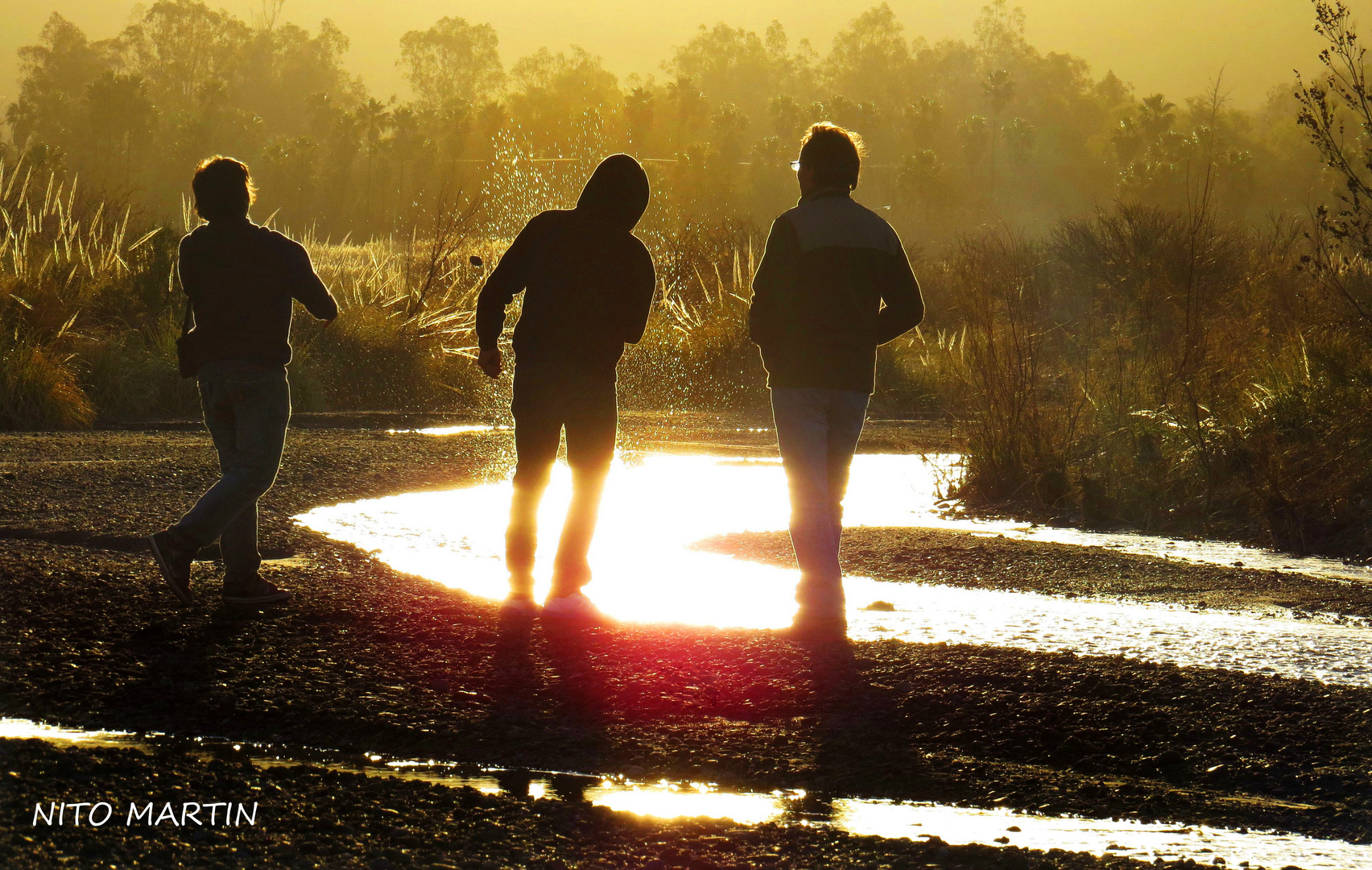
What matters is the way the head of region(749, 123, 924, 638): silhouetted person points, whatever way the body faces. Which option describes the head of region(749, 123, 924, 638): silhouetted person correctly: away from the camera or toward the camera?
away from the camera

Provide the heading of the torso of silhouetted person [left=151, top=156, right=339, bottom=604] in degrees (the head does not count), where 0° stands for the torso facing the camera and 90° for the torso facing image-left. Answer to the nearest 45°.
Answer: approximately 225°

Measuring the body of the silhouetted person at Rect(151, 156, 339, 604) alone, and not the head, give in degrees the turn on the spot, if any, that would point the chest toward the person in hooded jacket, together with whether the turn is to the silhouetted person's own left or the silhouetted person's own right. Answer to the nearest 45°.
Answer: approximately 45° to the silhouetted person's own right

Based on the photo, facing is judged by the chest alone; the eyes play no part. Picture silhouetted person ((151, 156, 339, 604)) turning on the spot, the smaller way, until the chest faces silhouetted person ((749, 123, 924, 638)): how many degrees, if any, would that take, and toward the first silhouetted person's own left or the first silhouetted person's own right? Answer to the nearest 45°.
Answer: approximately 45° to the first silhouetted person's own right

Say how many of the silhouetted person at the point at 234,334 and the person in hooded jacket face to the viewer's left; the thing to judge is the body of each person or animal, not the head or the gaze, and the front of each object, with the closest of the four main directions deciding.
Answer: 0
